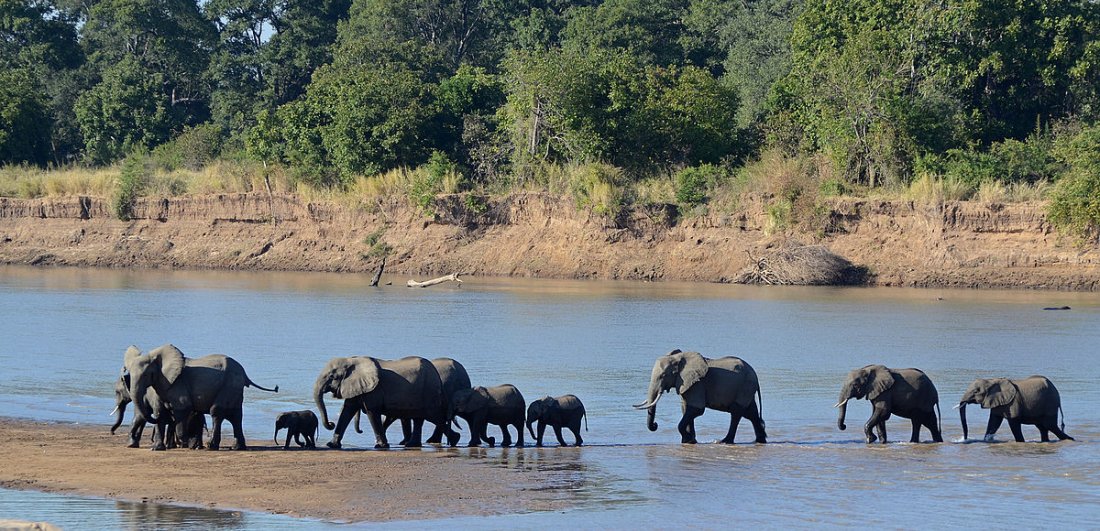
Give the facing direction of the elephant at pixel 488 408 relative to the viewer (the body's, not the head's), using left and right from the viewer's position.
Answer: facing to the left of the viewer

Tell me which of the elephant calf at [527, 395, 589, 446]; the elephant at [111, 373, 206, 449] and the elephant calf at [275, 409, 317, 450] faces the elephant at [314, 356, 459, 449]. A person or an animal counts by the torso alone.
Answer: the elephant calf at [527, 395, 589, 446]

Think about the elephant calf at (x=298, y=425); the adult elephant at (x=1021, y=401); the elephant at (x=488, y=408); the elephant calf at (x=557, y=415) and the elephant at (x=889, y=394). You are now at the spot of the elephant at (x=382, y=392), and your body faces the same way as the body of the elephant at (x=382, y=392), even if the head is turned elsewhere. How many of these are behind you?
4

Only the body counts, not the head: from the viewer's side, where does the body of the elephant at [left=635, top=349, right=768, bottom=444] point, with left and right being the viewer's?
facing to the left of the viewer

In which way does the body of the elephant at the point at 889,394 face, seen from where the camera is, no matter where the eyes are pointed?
to the viewer's left

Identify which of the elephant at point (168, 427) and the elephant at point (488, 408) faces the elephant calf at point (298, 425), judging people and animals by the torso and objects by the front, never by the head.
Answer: the elephant at point (488, 408)

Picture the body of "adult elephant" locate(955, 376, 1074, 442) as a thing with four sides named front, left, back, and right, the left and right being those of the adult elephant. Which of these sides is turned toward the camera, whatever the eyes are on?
left

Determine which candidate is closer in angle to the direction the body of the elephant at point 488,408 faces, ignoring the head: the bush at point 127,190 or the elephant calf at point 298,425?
the elephant calf

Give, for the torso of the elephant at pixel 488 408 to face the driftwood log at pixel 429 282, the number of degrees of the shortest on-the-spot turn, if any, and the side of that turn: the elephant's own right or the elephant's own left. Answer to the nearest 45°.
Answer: approximately 90° to the elephant's own right

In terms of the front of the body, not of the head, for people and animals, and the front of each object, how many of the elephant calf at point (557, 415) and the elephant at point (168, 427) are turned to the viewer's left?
2

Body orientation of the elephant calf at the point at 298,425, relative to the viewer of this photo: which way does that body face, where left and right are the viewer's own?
facing to the left of the viewer

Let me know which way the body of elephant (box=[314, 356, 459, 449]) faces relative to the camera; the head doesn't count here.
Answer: to the viewer's left
